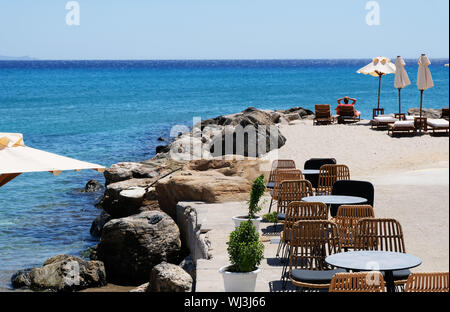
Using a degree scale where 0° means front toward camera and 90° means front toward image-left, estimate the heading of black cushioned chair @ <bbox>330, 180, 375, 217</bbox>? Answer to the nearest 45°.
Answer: approximately 45°

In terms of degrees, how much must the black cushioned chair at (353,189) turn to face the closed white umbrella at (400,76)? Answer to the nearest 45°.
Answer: approximately 135° to its right

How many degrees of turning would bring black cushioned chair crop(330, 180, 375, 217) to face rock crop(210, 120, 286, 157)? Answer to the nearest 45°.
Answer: approximately 135° to its right

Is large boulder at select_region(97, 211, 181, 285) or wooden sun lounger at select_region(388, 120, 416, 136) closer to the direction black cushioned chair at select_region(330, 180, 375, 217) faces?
the large boulder

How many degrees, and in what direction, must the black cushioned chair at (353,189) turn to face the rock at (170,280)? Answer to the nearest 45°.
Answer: approximately 45° to its right

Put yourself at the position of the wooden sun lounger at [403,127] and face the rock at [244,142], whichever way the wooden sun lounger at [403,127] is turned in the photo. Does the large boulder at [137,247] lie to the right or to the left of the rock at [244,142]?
left

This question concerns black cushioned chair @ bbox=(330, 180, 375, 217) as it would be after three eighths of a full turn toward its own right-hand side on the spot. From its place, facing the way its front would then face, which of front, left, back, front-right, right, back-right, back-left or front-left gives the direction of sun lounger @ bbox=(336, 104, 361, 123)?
front

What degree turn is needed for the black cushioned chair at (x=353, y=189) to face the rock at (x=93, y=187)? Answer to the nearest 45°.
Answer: approximately 90° to its right

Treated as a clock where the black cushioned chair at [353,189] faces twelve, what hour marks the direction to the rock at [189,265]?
The rock is roughly at 2 o'clock from the black cushioned chair.

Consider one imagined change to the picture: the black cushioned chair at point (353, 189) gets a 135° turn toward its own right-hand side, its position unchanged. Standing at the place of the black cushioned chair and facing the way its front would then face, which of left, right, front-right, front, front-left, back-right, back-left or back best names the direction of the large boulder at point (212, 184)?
front-left

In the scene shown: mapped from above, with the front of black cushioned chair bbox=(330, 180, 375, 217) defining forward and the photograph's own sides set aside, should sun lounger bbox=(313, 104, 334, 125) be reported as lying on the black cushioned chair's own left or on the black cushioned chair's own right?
on the black cushioned chair's own right
